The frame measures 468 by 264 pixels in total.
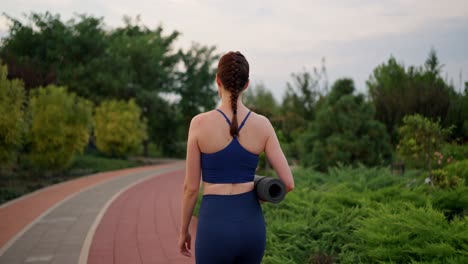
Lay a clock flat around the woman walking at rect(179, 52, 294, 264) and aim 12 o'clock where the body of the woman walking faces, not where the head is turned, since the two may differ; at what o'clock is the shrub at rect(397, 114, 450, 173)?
The shrub is roughly at 1 o'clock from the woman walking.

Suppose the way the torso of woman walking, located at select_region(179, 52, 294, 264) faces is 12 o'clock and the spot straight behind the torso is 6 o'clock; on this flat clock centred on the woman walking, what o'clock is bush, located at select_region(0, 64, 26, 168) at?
The bush is roughly at 11 o'clock from the woman walking.

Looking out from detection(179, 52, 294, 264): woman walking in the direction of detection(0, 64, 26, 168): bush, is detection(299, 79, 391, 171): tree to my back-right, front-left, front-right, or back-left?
front-right

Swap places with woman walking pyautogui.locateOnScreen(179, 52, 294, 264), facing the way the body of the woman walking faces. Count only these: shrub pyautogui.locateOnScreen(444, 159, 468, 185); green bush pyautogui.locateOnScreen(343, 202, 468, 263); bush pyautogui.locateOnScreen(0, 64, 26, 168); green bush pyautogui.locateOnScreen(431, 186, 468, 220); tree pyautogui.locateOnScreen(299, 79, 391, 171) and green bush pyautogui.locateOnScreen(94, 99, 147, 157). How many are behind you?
0

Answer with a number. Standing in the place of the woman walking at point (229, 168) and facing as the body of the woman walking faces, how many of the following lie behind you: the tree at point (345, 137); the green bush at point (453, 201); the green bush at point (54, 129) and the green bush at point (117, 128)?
0

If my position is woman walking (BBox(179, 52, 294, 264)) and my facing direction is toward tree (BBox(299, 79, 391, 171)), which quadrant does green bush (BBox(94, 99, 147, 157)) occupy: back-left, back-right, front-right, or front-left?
front-left

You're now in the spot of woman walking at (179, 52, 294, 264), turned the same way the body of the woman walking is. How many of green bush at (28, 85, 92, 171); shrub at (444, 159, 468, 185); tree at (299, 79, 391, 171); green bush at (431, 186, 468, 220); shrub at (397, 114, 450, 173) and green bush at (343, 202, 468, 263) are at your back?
0

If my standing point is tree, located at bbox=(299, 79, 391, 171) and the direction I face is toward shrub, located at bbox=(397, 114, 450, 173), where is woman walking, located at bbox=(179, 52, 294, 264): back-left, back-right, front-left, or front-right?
front-right

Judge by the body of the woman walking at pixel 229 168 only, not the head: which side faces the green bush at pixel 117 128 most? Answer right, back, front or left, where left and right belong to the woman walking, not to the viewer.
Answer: front

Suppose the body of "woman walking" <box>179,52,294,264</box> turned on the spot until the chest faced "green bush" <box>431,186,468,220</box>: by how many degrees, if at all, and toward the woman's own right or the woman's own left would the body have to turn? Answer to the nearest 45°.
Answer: approximately 45° to the woman's own right

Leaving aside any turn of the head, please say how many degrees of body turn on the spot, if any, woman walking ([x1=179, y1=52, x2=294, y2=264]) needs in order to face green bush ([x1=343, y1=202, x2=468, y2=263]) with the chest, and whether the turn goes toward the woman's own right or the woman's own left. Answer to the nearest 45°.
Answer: approximately 45° to the woman's own right

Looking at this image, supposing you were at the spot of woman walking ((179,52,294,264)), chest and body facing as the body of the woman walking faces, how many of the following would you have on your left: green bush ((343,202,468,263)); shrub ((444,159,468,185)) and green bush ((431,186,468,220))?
0

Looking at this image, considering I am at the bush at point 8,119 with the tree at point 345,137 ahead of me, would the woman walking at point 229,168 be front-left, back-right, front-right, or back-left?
front-right

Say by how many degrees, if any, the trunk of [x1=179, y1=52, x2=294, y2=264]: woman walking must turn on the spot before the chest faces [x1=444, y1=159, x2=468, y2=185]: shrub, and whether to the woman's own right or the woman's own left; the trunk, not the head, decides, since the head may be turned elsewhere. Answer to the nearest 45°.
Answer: approximately 45° to the woman's own right

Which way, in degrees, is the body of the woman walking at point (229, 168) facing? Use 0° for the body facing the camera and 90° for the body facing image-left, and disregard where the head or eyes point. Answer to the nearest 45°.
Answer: approximately 180°
